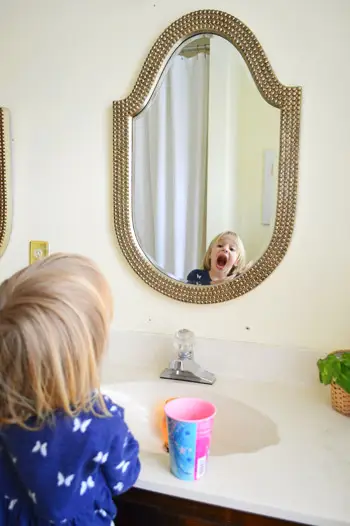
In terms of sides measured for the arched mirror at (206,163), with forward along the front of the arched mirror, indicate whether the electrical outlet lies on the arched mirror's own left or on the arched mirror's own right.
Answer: on the arched mirror's own right

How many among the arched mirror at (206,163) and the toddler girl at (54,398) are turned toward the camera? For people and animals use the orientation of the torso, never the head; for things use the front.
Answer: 1

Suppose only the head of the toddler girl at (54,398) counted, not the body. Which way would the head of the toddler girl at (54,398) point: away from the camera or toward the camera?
away from the camera

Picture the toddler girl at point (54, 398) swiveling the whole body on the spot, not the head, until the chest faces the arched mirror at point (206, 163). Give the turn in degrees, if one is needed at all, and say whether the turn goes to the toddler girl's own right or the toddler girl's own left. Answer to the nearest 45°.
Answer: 0° — they already face it

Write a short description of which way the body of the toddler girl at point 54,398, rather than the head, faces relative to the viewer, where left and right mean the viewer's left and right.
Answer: facing away from the viewer and to the right of the viewer

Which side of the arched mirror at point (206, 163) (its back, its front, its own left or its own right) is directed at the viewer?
front

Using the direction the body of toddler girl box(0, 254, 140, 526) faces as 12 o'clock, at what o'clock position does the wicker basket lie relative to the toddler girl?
The wicker basket is roughly at 1 o'clock from the toddler girl.

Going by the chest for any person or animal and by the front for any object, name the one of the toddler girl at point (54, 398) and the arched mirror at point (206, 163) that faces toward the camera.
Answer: the arched mirror

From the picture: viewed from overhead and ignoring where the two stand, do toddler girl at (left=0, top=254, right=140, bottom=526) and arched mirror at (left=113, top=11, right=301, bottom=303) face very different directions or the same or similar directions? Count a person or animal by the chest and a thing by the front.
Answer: very different directions
